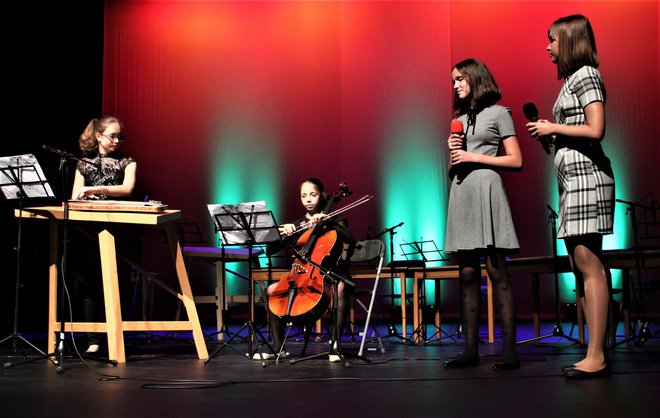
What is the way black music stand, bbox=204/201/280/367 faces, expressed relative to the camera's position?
facing away from the viewer and to the right of the viewer

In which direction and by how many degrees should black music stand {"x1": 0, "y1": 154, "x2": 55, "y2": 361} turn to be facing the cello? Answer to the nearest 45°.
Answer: approximately 45° to its right

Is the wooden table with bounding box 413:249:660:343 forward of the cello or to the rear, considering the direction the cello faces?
to the rear

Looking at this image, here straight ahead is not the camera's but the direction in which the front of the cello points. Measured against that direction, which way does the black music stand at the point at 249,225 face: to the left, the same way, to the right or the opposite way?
the opposite way

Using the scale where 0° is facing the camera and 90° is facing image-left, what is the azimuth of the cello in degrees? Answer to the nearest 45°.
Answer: approximately 45°

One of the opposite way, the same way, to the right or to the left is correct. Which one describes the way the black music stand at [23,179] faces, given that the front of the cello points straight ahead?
the opposite way

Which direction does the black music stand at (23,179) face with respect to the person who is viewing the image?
facing away from the viewer and to the right of the viewer

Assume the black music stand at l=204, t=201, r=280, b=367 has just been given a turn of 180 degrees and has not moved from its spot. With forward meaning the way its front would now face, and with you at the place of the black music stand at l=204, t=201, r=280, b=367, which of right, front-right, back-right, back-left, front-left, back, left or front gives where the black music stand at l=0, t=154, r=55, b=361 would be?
front-right
